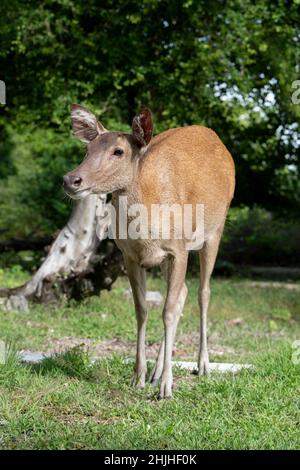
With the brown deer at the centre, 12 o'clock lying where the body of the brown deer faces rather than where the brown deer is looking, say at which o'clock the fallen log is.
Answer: The fallen log is roughly at 4 o'clock from the brown deer.

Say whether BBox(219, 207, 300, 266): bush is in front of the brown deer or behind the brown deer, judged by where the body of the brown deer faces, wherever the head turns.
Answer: behind

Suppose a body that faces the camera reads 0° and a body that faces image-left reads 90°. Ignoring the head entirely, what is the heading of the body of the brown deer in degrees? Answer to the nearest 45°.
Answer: approximately 45°
